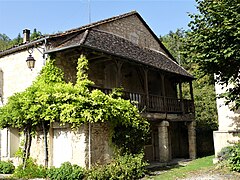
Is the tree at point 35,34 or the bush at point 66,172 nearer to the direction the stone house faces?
the bush

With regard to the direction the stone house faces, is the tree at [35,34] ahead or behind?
behind

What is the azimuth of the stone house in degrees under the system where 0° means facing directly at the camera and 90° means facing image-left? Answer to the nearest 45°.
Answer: approximately 315°

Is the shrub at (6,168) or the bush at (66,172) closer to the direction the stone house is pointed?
the bush

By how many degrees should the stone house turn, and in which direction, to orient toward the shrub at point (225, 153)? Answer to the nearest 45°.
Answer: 0° — it already faces it
